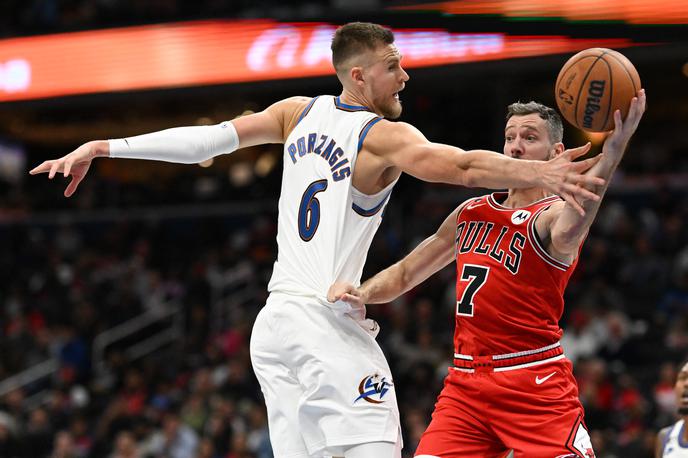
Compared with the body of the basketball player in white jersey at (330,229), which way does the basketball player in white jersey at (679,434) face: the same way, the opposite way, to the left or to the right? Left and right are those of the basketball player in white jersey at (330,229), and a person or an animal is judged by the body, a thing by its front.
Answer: the opposite way

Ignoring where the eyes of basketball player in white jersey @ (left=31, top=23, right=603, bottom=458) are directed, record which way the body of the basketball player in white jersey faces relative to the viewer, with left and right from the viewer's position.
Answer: facing away from the viewer and to the right of the viewer

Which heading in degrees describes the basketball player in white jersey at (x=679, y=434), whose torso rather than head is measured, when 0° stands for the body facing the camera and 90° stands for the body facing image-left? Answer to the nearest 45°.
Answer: approximately 45°

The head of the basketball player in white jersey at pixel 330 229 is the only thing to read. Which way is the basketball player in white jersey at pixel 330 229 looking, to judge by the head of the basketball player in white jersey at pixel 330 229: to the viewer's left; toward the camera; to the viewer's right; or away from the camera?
to the viewer's right

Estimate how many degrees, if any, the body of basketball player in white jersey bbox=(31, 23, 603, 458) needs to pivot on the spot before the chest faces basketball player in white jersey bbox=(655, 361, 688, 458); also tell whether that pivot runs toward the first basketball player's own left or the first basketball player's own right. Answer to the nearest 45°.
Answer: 0° — they already face them

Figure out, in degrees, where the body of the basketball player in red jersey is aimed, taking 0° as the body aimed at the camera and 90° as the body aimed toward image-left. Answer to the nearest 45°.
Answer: approximately 45°

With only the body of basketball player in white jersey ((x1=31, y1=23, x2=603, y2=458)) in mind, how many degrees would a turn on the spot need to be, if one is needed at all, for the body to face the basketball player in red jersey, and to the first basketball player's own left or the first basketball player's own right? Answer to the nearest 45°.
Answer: approximately 45° to the first basketball player's own right

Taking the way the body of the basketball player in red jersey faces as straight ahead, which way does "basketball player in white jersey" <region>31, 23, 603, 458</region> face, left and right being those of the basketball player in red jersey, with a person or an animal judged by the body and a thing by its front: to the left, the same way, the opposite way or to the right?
the opposite way
